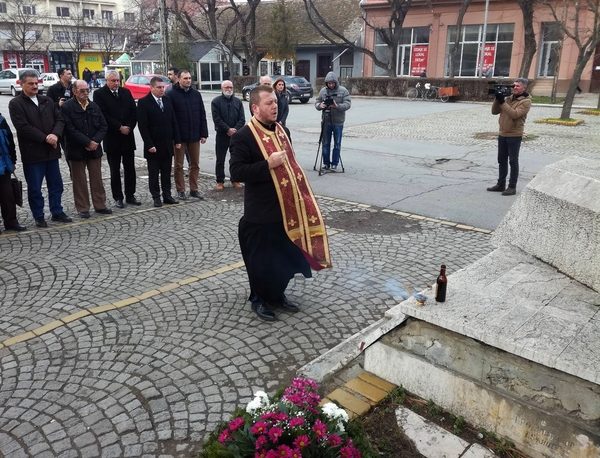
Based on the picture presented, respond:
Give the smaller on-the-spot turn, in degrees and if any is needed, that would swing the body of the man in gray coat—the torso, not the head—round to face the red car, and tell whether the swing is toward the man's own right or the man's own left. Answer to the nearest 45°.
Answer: approximately 135° to the man's own right

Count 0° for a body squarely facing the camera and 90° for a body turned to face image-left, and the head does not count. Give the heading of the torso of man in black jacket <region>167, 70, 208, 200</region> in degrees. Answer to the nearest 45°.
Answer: approximately 315°

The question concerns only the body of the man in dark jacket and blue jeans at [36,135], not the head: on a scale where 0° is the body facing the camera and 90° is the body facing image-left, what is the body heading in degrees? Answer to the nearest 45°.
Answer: approximately 315°

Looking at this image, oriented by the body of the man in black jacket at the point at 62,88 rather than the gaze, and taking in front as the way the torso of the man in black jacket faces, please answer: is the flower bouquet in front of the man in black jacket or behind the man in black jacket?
in front

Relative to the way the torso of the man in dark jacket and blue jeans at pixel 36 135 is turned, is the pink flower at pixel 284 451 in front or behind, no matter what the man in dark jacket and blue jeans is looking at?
in front

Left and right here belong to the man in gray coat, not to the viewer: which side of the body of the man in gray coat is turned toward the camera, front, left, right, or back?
front

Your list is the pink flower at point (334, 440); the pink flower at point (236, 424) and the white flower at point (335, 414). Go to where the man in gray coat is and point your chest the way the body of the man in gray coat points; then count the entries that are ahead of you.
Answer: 3

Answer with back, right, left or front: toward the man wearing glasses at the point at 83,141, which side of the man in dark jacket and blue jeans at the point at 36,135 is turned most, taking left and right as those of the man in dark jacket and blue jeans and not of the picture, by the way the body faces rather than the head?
left

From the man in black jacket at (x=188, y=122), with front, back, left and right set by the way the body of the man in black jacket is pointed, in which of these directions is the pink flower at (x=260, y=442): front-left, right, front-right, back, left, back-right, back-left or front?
front-right

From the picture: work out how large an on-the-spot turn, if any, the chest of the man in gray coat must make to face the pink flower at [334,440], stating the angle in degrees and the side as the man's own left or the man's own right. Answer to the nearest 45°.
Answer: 0° — they already face it

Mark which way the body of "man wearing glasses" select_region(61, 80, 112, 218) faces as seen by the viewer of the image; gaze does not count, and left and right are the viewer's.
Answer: facing the viewer and to the right of the viewer

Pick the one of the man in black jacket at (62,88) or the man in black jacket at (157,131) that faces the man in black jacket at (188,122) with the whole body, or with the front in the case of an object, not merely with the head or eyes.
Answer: the man in black jacket at (62,88)

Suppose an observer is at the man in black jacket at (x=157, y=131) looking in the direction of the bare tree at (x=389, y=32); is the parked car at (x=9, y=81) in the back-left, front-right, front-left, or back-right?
front-left
